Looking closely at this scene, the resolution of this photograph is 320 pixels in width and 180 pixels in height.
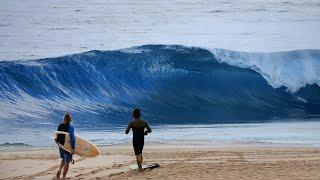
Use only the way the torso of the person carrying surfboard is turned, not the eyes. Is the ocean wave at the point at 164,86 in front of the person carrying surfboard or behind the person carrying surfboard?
in front

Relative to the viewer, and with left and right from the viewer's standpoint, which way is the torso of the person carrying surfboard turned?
facing away from the viewer and to the right of the viewer
